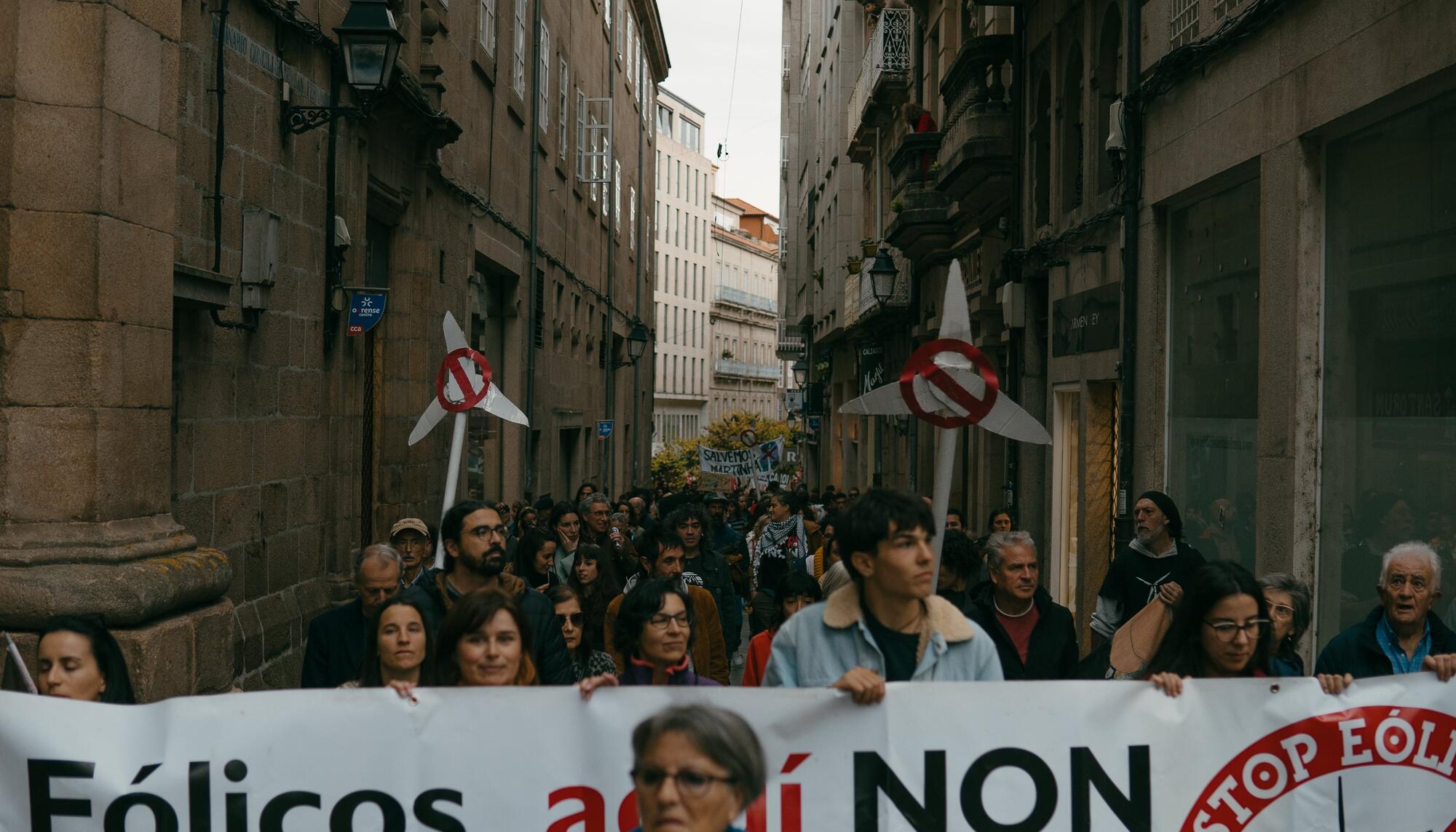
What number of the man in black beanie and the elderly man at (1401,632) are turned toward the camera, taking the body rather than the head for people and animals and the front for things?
2

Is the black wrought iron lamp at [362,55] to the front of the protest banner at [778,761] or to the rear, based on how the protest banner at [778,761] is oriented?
to the rear

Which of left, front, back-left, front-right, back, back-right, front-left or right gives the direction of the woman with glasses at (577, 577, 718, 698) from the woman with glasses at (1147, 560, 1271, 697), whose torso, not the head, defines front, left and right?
back-right

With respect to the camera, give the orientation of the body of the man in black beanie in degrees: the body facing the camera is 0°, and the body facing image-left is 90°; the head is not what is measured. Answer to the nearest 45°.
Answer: approximately 0°

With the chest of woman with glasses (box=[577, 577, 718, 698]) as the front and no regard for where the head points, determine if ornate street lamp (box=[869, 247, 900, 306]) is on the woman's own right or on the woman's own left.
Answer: on the woman's own left

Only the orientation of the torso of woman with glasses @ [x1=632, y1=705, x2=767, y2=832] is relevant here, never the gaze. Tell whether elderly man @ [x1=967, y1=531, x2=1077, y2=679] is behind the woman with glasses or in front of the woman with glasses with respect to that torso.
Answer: behind

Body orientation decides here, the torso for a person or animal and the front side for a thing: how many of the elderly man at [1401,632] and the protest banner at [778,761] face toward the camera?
2
